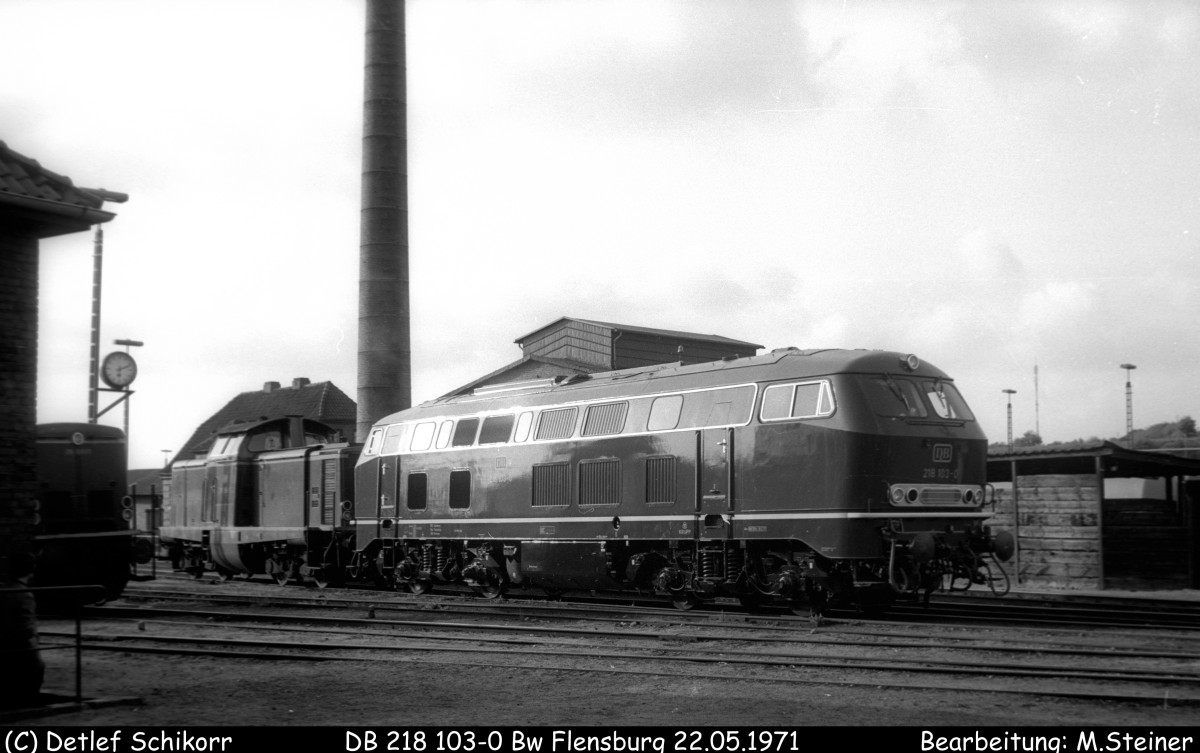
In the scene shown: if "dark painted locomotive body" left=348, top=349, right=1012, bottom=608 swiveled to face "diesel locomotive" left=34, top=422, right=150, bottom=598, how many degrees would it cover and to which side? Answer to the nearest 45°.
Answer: approximately 135° to its right

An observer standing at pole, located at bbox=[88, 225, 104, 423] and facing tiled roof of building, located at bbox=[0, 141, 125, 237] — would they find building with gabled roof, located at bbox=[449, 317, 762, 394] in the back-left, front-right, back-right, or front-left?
back-left

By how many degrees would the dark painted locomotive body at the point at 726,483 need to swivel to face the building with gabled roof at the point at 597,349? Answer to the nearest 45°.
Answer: approximately 135° to its left

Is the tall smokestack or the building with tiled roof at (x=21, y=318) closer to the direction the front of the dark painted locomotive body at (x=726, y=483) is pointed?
the building with tiled roof

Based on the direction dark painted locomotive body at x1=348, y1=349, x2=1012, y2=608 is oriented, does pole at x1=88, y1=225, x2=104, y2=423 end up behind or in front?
behind

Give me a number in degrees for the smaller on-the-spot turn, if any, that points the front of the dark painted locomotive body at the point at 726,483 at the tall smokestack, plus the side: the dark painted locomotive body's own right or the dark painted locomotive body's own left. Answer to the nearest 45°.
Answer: approximately 180°

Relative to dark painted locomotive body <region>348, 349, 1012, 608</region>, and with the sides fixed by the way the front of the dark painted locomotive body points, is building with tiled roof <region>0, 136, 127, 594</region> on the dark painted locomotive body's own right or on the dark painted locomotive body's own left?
on the dark painted locomotive body's own right

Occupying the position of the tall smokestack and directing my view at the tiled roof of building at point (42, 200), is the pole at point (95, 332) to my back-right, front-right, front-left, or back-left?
front-right

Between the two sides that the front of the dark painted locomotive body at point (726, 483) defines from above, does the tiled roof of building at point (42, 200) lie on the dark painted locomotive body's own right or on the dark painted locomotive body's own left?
on the dark painted locomotive body's own right

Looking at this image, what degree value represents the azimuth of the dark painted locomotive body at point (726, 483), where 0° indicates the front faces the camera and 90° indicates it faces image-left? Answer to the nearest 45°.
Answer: approximately 315°
